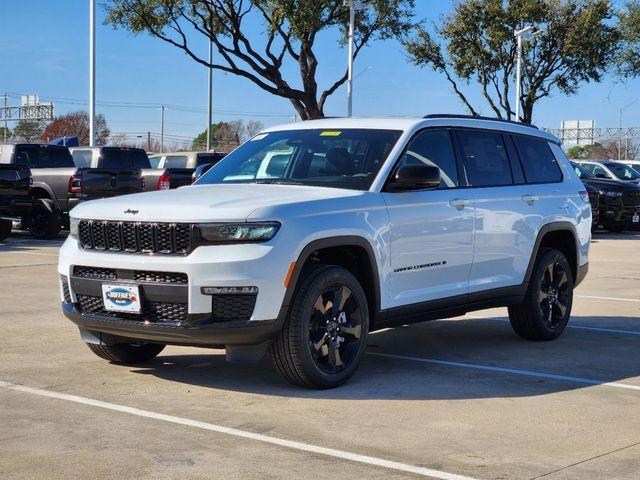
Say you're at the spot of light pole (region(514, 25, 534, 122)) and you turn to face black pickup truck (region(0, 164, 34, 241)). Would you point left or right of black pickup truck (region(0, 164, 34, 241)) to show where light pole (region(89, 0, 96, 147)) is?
right

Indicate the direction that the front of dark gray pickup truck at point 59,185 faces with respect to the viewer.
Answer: facing away from the viewer and to the left of the viewer

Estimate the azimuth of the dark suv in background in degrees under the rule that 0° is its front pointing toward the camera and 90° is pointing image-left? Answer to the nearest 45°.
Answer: approximately 315°

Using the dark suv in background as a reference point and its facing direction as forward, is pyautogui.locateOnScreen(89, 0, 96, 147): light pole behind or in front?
behind

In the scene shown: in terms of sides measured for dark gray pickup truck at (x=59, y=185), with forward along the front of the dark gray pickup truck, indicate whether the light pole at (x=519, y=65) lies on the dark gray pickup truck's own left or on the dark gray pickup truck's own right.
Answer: on the dark gray pickup truck's own right

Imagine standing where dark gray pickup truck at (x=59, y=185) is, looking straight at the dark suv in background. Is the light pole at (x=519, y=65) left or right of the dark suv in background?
left

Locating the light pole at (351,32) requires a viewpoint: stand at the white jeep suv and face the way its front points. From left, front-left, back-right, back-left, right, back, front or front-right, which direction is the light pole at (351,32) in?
back-right

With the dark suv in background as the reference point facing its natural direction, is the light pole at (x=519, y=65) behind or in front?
behind

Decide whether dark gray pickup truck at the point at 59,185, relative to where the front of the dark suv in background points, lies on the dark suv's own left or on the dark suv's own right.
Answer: on the dark suv's own right

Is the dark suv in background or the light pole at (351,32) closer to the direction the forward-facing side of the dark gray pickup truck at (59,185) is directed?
the light pole

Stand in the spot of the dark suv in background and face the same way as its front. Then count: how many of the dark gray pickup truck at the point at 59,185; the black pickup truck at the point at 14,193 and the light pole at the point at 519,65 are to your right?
2
